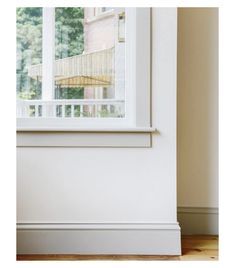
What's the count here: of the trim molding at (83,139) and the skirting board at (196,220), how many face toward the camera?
2

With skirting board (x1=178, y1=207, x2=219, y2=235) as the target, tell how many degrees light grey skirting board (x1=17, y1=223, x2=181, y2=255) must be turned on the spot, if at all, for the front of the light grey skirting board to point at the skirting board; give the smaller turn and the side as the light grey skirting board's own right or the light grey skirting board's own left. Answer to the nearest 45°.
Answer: approximately 135° to the light grey skirting board's own left

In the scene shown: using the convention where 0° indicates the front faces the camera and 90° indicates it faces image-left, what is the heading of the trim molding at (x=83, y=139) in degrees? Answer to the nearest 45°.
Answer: approximately 0°

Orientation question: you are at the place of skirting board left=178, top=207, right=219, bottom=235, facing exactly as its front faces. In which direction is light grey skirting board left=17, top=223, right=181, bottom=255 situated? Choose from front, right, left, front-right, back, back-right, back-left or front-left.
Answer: front-right

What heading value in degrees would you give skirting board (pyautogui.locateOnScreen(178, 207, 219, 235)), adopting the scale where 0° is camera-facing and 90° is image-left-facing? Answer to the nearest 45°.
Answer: approximately 0°
